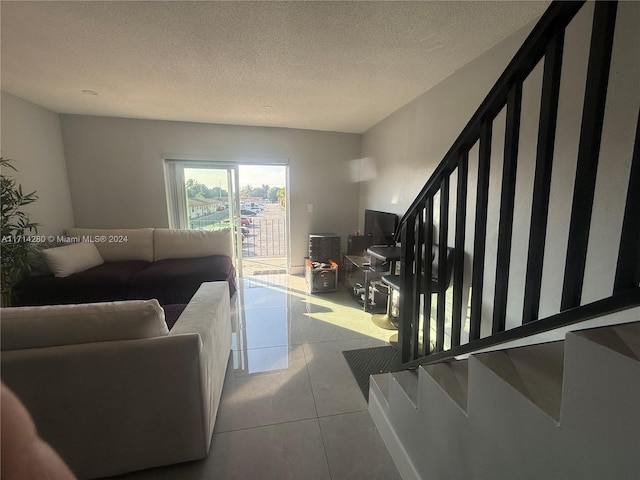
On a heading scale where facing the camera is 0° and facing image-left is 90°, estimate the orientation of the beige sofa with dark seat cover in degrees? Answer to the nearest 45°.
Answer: approximately 0°

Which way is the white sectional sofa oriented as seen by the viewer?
away from the camera

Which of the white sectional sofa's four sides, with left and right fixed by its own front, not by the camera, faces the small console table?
right

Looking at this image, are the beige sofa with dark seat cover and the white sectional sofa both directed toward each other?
yes

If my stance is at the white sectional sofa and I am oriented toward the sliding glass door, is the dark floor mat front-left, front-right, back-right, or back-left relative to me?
front-right

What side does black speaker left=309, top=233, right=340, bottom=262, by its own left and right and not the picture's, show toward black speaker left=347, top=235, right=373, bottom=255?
left

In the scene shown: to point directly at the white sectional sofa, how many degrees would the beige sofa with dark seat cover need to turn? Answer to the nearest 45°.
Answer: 0° — it already faces it

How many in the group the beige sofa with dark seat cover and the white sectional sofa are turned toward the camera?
1

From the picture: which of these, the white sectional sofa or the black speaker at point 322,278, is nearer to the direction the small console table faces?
the white sectional sofa

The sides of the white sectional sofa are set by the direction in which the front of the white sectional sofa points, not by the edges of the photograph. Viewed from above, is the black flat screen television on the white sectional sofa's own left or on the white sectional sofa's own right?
on the white sectional sofa's own right

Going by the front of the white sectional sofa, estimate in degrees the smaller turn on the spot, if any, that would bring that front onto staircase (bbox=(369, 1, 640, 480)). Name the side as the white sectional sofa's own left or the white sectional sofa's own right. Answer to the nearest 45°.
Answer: approximately 135° to the white sectional sofa's own right

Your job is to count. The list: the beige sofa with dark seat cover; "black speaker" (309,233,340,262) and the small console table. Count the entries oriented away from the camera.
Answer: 0

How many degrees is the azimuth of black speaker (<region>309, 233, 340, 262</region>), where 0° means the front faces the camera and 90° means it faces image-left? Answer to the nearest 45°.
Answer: approximately 45°
